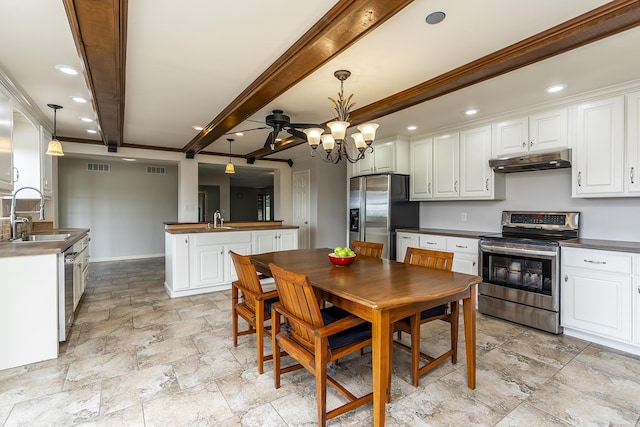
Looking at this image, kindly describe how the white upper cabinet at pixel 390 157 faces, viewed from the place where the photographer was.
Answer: facing the viewer and to the left of the viewer

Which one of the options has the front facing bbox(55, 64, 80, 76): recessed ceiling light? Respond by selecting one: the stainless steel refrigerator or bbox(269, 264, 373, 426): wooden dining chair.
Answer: the stainless steel refrigerator

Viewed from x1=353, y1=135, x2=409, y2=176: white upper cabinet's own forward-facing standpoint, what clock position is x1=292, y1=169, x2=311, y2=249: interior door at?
The interior door is roughly at 3 o'clock from the white upper cabinet.

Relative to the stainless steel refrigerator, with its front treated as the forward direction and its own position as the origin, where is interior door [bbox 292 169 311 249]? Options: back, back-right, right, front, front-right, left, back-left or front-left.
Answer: right

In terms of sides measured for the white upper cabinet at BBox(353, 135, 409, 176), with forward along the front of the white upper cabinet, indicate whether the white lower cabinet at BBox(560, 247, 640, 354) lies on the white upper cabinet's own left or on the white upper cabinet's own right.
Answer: on the white upper cabinet's own left

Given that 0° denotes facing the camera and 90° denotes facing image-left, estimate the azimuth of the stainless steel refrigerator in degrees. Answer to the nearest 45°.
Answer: approximately 45°

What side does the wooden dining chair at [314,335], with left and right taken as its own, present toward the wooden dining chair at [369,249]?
front

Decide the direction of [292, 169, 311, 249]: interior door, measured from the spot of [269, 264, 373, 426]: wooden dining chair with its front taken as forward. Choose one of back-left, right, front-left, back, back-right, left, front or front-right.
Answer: front-left

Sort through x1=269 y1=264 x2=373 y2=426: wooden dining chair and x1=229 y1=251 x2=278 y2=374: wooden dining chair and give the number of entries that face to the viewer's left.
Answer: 0

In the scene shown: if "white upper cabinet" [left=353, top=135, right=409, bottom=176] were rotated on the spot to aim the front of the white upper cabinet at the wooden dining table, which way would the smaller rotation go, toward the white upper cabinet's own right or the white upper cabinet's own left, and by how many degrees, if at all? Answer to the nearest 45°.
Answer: approximately 45° to the white upper cabinet's own left

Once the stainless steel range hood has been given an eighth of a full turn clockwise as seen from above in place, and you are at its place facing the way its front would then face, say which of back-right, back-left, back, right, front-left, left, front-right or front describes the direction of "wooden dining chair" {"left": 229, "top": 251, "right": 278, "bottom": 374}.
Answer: front-left

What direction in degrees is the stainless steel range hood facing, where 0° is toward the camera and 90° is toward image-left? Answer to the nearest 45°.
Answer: approximately 45°

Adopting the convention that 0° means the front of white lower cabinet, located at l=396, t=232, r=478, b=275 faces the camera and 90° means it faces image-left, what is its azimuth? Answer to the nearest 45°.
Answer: approximately 45°

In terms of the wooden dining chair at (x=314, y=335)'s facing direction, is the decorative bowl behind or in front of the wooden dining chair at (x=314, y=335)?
in front
